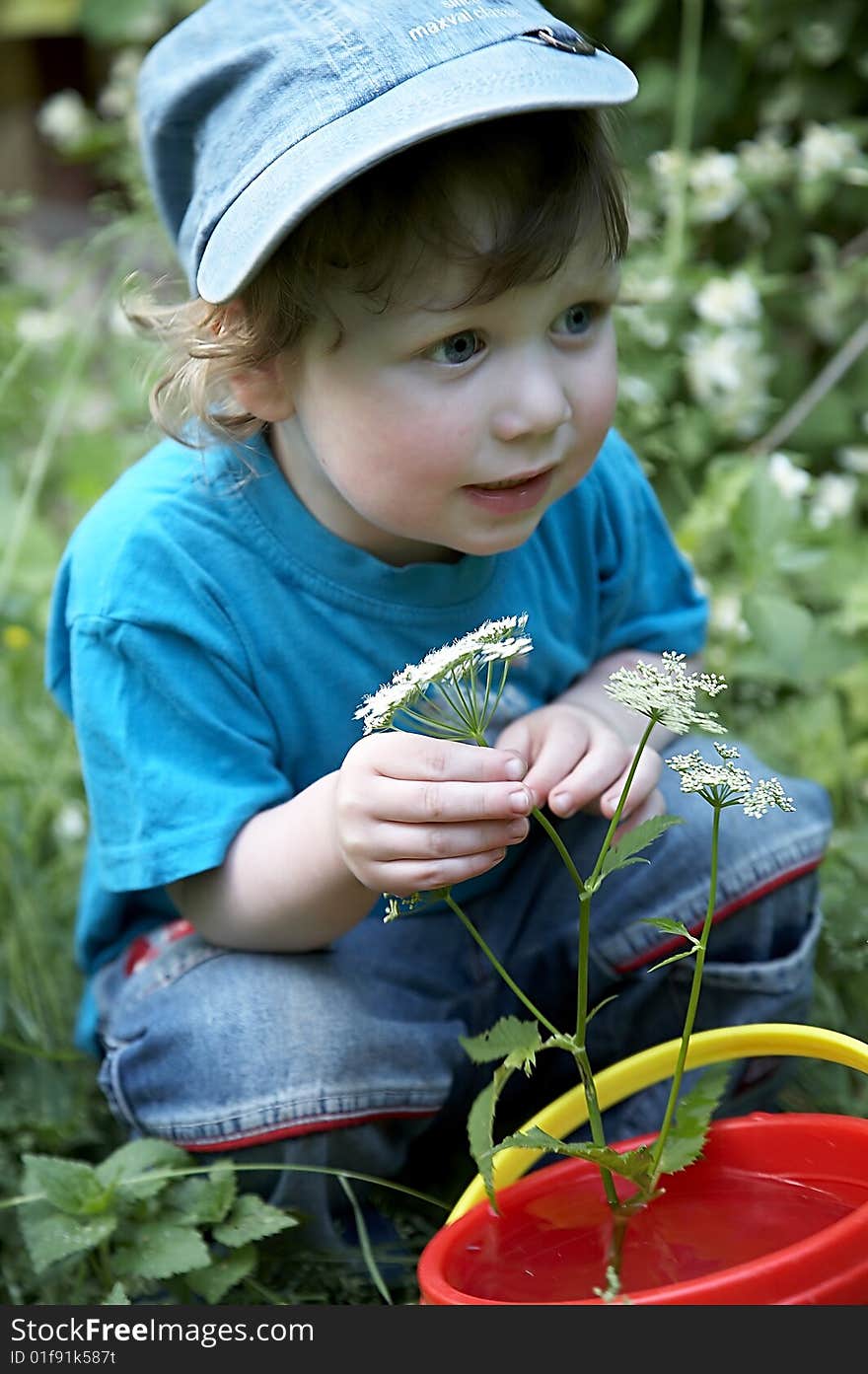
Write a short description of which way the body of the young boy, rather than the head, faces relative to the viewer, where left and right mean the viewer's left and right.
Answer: facing the viewer and to the right of the viewer

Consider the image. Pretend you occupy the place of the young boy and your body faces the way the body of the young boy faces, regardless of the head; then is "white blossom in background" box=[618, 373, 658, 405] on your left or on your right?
on your left

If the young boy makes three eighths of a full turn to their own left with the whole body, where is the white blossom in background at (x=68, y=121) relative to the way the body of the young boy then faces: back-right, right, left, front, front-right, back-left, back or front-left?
front

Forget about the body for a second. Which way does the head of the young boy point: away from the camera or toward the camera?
toward the camera

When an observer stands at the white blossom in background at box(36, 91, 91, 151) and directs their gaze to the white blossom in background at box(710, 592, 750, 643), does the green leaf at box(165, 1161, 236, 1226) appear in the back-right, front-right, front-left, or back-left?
front-right

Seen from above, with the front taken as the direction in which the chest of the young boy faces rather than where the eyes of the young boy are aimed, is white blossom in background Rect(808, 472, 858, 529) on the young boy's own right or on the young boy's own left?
on the young boy's own left

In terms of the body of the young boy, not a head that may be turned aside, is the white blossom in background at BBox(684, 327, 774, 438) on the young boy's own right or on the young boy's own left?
on the young boy's own left
